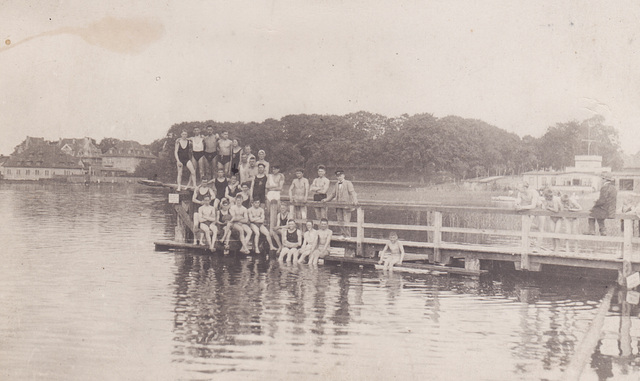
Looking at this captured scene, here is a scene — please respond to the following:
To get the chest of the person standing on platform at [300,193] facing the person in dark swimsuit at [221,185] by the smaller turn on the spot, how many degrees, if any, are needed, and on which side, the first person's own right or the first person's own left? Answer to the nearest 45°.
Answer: approximately 90° to the first person's own right

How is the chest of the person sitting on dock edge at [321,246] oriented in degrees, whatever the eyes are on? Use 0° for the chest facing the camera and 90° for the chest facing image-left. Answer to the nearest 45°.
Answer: approximately 45°

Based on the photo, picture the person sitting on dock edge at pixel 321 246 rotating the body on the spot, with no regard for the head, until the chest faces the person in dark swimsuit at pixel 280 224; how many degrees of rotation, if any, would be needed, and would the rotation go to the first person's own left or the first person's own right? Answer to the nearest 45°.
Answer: approximately 90° to the first person's own right

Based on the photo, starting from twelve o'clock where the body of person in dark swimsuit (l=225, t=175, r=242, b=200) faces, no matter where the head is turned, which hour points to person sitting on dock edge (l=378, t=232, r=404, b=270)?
The person sitting on dock edge is roughly at 10 o'clock from the person in dark swimsuit.
